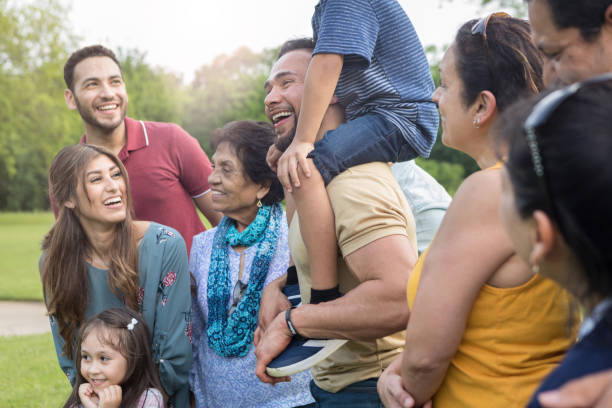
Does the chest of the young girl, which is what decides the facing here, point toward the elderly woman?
no

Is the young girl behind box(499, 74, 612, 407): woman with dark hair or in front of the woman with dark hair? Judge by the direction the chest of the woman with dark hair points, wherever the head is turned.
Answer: in front

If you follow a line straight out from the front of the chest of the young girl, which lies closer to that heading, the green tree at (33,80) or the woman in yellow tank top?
the woman in yellow tank top

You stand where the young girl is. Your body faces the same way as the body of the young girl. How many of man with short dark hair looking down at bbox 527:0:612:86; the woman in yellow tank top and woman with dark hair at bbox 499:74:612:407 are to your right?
0

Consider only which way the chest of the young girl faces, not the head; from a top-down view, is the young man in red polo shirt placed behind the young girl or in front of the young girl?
behind

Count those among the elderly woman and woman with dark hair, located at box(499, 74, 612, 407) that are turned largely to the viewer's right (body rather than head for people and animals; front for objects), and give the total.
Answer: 0

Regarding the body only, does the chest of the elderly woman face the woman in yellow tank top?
no

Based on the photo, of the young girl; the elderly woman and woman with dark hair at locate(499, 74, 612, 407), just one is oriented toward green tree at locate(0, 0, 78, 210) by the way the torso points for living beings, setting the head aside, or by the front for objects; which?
the woman with dark hair

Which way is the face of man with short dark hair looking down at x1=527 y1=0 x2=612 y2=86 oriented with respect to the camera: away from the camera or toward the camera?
toward the camera

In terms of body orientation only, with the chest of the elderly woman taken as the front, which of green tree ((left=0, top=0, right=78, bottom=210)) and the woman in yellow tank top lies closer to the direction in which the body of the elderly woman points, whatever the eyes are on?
the woman in yellow tank top

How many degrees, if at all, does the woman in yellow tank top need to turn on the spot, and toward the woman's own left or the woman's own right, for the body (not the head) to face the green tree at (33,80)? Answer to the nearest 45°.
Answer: approximately 45° to the woman's own right

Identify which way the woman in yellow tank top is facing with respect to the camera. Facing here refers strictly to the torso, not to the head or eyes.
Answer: to the viewer's left

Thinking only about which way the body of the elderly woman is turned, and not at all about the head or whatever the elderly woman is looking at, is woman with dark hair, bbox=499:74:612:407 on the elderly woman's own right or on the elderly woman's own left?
on the elderly woman's own left

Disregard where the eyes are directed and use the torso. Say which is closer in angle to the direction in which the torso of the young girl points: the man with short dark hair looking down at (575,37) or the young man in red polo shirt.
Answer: the man with short dark hair looking down

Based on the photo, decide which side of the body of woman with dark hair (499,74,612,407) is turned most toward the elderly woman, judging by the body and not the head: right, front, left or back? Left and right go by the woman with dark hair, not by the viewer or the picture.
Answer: front

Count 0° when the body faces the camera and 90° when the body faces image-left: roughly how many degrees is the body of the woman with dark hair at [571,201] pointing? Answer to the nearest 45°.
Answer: approximately 135°

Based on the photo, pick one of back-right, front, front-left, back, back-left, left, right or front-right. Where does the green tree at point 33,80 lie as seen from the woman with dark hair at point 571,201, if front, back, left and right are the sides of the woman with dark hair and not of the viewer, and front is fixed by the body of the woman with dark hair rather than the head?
front

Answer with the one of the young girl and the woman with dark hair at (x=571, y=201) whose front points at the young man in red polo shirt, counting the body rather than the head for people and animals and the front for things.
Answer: the woman with dark hair

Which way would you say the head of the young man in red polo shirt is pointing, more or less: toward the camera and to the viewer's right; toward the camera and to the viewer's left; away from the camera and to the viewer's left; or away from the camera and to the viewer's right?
toward the camera and to the viewer's right

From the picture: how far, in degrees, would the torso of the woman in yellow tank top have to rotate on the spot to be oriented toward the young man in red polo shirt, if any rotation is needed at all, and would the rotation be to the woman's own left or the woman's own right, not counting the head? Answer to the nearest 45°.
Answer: approximately 45° to the woman's own right

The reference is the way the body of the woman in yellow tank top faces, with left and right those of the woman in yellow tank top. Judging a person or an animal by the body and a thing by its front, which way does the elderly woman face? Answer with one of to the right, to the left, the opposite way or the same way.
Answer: to the left
